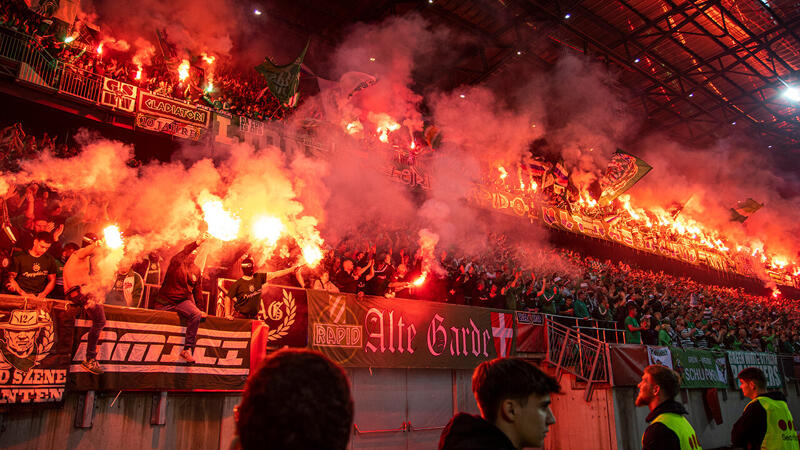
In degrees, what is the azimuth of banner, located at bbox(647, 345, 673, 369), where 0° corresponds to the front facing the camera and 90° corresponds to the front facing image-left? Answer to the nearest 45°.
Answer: approximately 0°

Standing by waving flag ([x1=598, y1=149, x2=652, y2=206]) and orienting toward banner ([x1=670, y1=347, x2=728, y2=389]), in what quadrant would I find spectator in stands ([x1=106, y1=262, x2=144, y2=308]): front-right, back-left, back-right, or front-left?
front-right

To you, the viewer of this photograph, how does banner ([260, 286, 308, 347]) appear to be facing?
facing the viewer

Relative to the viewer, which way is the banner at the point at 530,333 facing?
toward the camera

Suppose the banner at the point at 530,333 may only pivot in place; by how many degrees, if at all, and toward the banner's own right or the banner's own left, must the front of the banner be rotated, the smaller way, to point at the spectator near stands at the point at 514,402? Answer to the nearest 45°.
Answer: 0° — it already faces them

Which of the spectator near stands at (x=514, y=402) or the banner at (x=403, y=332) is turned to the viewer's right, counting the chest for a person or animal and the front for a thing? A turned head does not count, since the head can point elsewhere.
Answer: the spectator near stands

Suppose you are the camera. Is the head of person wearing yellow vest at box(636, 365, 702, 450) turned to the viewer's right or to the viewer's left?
to the viewer's left

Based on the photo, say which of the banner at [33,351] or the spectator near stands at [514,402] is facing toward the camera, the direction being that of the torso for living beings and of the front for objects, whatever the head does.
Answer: the banner

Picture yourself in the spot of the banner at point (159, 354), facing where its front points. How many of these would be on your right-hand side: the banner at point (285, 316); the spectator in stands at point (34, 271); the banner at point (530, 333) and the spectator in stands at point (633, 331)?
1

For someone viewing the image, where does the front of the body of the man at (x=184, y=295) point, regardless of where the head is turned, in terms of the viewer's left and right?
facing the viewer and to the right of the viewer

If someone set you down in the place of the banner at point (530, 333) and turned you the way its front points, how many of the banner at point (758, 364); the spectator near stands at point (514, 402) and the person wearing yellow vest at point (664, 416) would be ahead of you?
2

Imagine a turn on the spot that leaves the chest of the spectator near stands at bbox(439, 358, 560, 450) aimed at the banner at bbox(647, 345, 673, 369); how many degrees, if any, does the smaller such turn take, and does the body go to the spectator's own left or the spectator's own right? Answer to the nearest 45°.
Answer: approximately 90° to the spectator's own left

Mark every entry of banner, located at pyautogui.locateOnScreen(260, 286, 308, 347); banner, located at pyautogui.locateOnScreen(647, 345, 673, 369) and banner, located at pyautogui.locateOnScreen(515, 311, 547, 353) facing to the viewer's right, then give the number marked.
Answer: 0

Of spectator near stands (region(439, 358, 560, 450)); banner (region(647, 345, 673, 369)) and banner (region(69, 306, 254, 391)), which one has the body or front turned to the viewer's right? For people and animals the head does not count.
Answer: the spectator near stands
